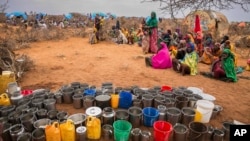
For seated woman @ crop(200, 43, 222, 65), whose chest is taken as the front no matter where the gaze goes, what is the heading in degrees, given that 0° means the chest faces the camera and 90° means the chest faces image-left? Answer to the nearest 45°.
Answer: approximately 45°

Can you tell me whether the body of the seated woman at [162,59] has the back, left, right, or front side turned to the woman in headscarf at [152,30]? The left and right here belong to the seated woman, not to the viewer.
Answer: right

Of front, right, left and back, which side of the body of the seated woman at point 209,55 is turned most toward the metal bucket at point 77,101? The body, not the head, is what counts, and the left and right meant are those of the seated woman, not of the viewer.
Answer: front

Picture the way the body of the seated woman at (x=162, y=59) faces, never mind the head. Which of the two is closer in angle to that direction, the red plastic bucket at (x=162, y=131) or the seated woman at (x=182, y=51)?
the red plastic bucket

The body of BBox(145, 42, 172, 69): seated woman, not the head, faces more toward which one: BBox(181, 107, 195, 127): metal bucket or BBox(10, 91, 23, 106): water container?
the water container

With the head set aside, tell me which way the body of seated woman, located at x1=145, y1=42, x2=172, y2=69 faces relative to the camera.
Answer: to the viewer's left

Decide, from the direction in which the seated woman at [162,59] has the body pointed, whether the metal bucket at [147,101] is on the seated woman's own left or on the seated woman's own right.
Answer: on the seated woman's own left
